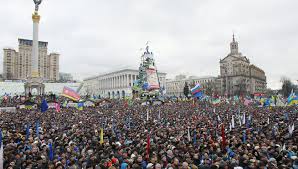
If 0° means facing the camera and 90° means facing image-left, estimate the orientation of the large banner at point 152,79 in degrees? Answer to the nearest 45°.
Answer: approximately 0°
